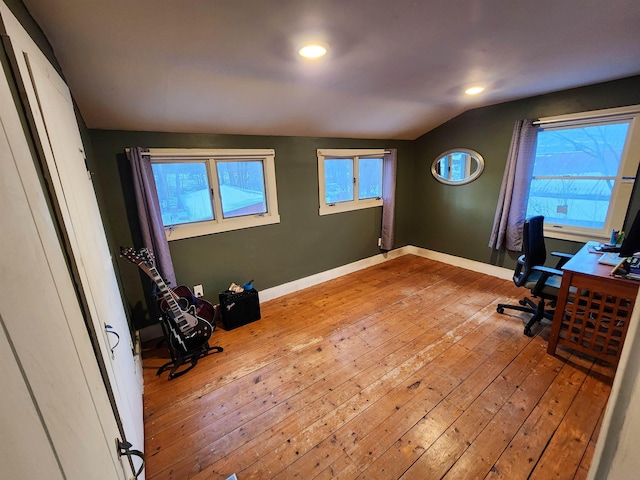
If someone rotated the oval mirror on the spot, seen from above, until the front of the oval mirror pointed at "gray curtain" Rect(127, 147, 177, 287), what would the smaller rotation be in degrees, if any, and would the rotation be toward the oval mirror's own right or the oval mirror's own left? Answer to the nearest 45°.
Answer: approximately 45° to the oval mirror's own right

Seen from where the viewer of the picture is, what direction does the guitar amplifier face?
facing the viewer and to the right of the viewer

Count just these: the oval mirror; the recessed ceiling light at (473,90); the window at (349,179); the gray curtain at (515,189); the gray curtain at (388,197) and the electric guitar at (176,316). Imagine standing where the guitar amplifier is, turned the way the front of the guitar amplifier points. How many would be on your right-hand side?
1

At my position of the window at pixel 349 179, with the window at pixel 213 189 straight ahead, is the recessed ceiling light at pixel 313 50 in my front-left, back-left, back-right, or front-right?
front-left

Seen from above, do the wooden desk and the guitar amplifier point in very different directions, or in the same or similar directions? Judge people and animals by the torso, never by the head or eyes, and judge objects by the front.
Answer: very different directions

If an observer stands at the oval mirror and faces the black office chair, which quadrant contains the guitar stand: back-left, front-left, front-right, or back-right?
front-right

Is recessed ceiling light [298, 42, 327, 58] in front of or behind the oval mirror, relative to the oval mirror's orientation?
in front

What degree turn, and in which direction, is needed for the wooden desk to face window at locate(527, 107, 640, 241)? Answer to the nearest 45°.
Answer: approximately 90° to its right

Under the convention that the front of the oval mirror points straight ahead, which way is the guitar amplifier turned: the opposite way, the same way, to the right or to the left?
to the left

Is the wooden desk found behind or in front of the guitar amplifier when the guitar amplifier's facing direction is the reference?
in front

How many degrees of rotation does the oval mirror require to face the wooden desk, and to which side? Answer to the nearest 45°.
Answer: approximately 45° to its left

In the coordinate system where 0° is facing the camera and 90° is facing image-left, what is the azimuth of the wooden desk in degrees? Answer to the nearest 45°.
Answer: approximately 90°
